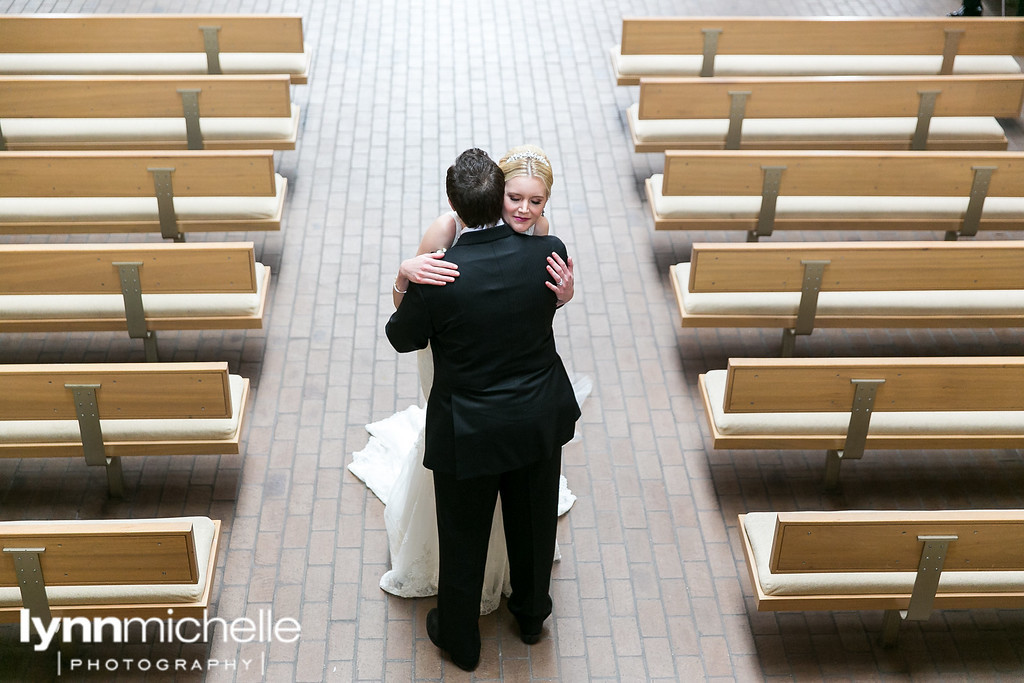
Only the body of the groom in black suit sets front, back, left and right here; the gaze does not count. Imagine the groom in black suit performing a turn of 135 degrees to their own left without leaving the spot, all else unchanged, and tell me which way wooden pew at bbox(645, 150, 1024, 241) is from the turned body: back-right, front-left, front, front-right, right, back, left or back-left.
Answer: back

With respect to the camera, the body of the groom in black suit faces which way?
away from the camera
